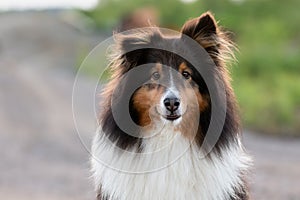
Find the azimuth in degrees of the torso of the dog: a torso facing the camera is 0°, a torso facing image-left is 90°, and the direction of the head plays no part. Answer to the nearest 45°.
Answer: approximately 0°
